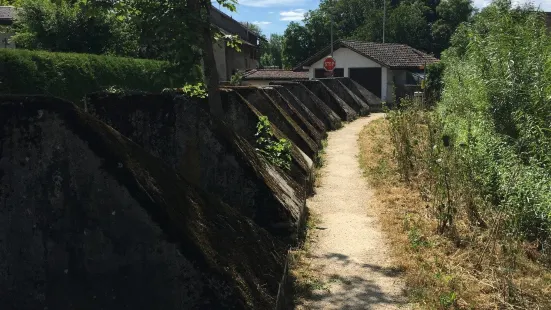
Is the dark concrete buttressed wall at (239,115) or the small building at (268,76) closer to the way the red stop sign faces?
the dark concrete buttressed wall

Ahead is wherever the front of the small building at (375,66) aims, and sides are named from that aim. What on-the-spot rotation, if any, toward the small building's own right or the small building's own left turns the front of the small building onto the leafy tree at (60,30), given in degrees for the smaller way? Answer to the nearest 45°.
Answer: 0° — it already faces it

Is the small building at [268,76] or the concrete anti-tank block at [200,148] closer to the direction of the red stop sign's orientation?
the concrete anti-tank block

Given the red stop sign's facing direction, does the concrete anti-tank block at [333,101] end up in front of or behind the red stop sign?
in front

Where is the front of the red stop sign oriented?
toward the camera

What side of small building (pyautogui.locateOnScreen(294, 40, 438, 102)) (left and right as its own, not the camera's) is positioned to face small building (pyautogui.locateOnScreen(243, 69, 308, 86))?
right

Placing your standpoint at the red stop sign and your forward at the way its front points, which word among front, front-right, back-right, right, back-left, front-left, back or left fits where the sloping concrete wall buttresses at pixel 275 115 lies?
front

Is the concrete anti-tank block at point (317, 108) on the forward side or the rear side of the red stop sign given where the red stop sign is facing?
on the forward side

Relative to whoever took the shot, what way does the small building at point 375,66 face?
facing the viewer and to the left of the viewer

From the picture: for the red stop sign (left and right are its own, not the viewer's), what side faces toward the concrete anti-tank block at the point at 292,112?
front

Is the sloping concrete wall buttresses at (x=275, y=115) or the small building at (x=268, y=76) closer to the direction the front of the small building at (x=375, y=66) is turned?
the sloping concrete wall buttresses

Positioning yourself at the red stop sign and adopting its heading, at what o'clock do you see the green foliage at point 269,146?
The green foliage is roughly at 12 o'clock from the red stop sign.

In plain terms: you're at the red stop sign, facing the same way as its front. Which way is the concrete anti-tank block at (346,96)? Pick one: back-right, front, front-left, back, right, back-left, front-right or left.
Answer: front

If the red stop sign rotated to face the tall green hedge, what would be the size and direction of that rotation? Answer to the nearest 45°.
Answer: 0° — it already faces it
